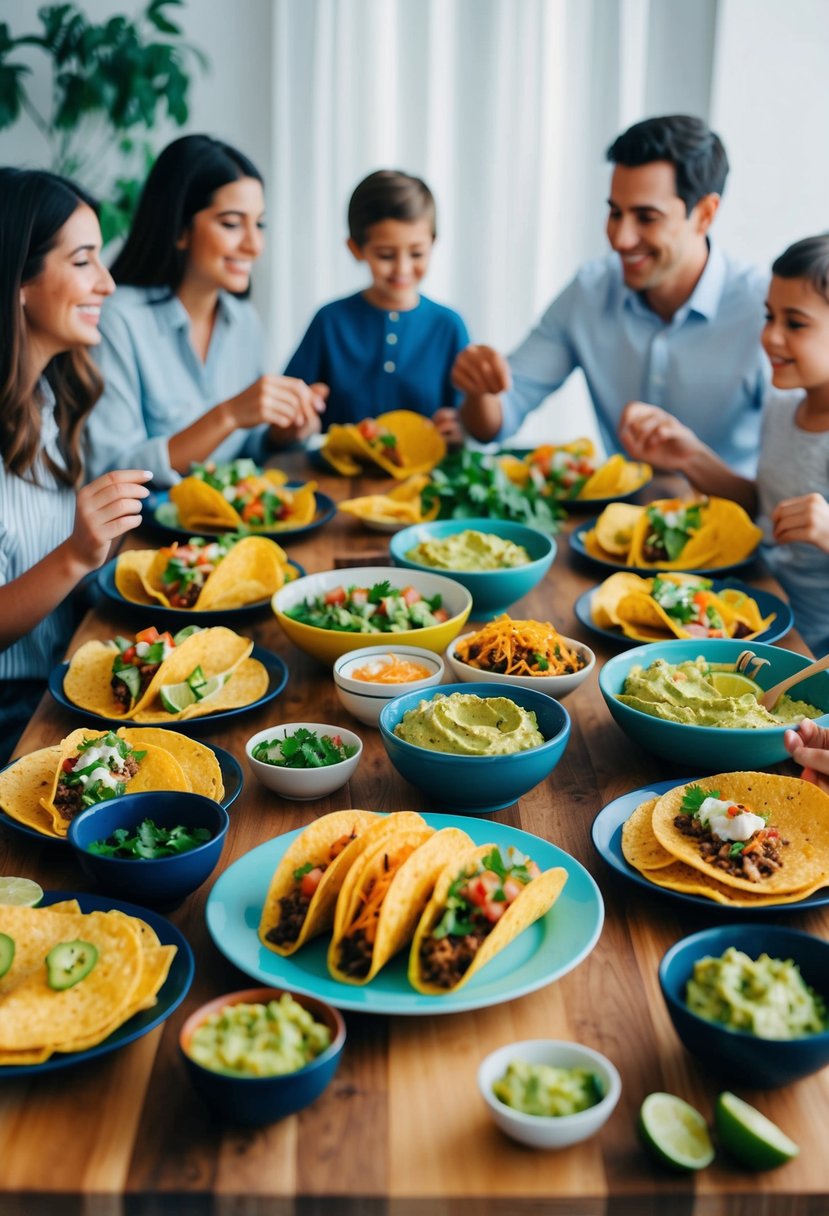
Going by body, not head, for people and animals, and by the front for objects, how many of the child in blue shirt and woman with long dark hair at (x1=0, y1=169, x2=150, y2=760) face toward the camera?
1

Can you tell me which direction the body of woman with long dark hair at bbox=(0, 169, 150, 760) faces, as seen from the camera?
to the viewer's right

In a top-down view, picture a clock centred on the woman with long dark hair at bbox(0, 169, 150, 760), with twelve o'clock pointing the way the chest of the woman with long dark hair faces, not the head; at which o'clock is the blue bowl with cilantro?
The blue bowl with cilantro is roughly at 3 o'clock from the woman with long dark hair.

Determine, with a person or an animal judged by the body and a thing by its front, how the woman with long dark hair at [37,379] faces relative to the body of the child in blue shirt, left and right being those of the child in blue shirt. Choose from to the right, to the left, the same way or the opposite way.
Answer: to the left

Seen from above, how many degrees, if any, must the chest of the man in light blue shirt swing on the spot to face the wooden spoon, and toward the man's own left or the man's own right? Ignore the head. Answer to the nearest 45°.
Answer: approximately 45° to the man's own left

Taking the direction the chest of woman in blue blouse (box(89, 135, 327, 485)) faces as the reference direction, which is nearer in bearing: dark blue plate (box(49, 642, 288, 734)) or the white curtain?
the dark blue plate

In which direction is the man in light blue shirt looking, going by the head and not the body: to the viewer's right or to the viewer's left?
to the viewer's left

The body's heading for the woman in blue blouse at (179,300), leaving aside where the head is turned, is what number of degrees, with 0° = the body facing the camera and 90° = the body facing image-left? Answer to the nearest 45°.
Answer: approximately 315°

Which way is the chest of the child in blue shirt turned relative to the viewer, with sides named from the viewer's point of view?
facing the viewer

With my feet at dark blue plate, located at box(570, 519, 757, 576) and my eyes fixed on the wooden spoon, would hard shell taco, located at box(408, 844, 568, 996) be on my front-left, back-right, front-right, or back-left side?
front-right

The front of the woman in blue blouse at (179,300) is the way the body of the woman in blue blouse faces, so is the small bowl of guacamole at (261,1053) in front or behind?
in front

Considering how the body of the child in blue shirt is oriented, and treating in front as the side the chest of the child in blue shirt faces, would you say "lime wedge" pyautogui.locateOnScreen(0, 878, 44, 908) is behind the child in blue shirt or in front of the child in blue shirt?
in front

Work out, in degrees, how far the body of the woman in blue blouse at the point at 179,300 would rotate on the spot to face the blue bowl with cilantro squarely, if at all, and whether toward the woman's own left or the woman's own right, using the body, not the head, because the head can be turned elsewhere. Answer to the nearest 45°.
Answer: approximately 45° to the woman's own right

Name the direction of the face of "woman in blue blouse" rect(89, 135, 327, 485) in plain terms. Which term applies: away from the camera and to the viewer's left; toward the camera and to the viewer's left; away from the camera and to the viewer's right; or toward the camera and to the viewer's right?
toward the camera and to the viewer's right
